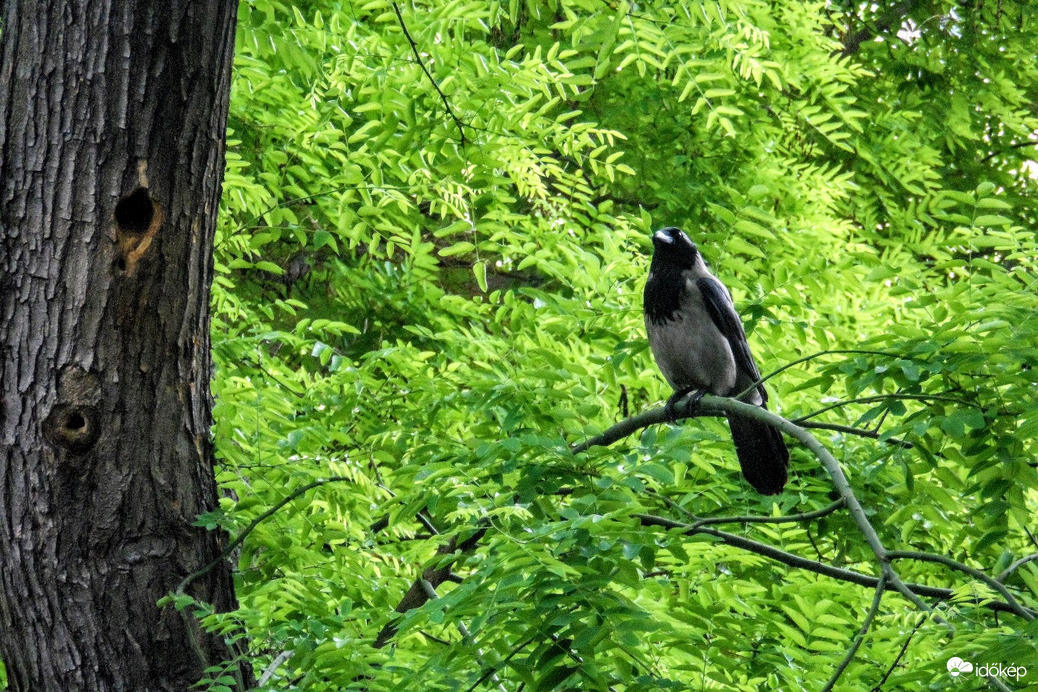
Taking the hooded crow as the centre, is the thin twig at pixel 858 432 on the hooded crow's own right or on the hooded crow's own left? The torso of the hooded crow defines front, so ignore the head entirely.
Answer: on the hooded crow's own left

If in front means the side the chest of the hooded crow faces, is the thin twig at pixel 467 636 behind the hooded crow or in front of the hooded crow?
in front

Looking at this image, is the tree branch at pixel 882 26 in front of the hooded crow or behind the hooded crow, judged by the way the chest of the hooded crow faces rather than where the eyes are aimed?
behind

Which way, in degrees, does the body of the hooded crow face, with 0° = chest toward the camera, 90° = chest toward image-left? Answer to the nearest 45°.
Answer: approximately 45°
